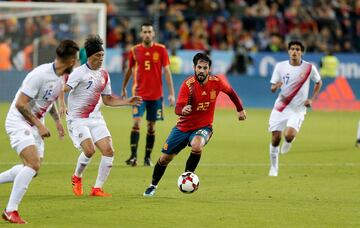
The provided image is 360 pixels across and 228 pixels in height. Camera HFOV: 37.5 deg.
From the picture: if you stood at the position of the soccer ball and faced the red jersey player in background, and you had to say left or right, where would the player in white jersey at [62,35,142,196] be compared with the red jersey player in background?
left

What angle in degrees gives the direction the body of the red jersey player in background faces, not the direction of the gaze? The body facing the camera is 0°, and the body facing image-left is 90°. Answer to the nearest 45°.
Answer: approximately 0°

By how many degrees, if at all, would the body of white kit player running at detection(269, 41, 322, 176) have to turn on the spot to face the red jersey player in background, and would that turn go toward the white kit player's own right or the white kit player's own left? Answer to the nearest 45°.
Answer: approximately 90° to the white kit player's own right

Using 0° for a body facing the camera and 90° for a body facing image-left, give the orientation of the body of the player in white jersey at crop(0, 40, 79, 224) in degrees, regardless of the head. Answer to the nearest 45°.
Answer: approximately 315°

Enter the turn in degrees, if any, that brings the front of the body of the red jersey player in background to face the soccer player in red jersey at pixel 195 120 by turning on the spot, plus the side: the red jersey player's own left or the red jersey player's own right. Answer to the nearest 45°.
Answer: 0° — they already face them

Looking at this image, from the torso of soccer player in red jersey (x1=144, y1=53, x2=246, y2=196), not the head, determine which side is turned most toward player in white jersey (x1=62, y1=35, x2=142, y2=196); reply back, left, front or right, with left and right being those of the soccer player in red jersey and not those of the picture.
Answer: right

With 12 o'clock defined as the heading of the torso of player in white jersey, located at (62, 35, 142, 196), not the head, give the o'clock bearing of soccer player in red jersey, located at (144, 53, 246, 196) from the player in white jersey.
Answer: The soccer player in red jersey is roughly at 11 o'clock from the player in white jersey.

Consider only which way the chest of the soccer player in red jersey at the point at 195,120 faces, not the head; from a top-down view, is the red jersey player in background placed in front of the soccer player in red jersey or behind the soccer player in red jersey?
behind
